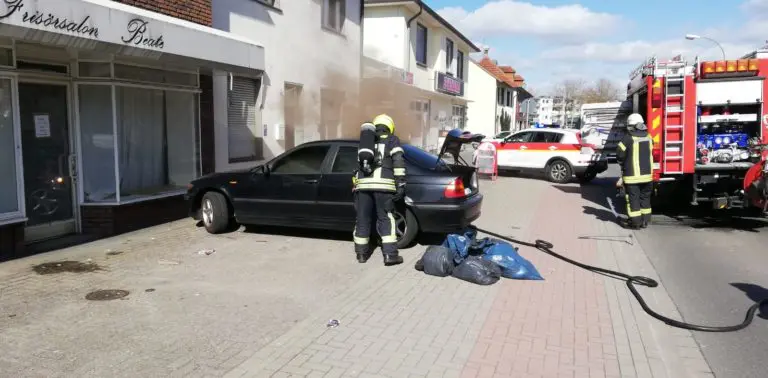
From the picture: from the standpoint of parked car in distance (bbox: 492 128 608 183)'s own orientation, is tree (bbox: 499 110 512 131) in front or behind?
in front

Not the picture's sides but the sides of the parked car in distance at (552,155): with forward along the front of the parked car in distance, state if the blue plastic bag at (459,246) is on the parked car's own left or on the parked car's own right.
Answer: on the parked car's own left

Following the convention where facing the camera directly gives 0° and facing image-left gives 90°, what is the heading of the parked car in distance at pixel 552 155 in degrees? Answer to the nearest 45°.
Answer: approximately 135°

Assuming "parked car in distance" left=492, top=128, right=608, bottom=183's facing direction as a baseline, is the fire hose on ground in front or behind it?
behind

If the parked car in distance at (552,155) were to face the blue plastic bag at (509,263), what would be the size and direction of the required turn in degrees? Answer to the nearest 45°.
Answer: approximately 135° to its left
